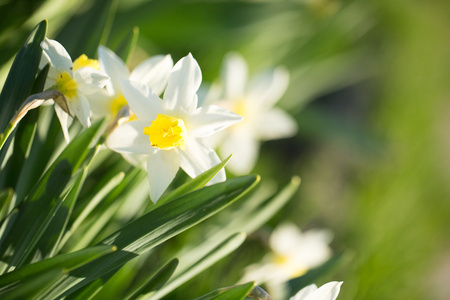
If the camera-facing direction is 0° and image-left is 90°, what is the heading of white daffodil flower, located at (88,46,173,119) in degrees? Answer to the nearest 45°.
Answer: approximately 0°

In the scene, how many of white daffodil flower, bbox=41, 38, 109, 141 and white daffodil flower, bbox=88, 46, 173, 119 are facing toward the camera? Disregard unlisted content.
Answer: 1
